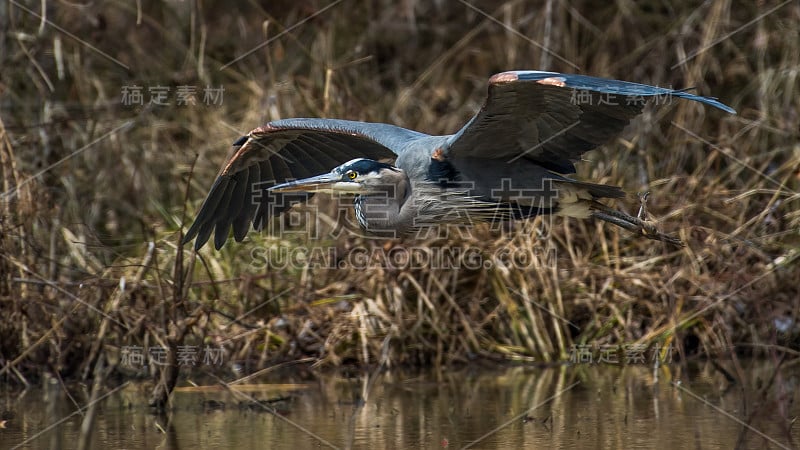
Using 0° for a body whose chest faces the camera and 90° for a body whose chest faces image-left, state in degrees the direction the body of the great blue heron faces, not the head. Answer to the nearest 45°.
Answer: approximately 45°
